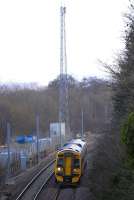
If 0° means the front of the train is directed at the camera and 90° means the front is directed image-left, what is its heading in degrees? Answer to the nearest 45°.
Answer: approximately 0°
